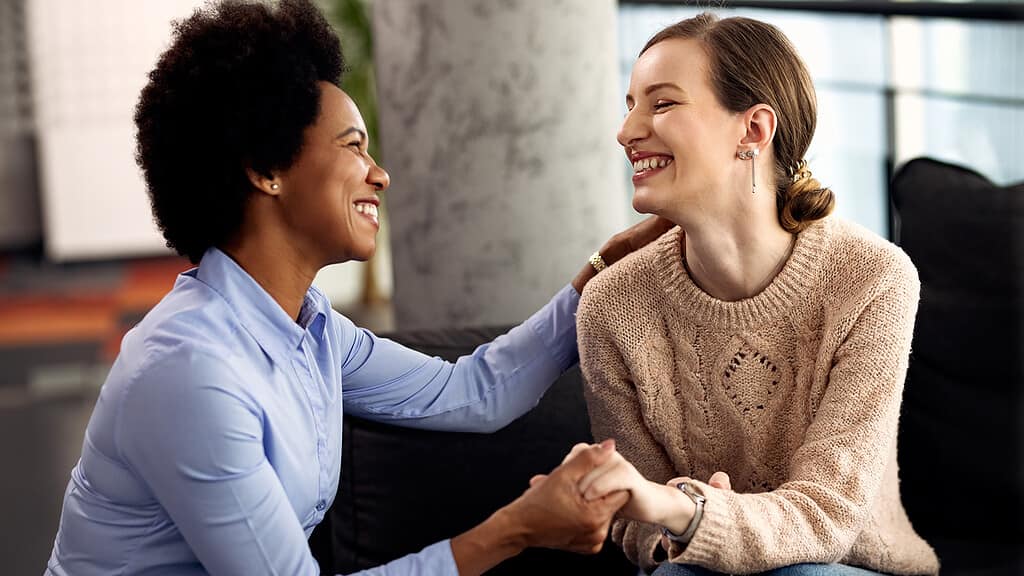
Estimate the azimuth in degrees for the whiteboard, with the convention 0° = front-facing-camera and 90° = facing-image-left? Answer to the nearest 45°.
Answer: approximately 0°

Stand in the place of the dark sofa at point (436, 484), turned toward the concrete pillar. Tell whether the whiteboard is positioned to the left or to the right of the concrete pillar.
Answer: left

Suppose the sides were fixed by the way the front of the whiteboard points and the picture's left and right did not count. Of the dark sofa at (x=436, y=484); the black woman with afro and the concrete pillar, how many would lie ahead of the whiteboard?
3

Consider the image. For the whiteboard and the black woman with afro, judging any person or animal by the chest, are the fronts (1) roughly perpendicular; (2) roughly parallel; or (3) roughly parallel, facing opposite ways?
roughly perpendicular

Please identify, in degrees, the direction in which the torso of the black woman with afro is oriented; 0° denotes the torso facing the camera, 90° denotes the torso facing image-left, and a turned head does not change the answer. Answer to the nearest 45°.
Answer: approximately 270°

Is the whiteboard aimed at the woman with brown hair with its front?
yes

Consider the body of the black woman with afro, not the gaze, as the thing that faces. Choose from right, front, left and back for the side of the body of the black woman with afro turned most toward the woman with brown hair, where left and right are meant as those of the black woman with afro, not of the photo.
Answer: front

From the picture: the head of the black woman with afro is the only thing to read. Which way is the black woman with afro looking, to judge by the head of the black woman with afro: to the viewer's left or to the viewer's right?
to the viewer's right

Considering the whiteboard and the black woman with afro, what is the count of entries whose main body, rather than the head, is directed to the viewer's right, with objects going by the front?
1

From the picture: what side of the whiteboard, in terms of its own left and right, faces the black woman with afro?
front
